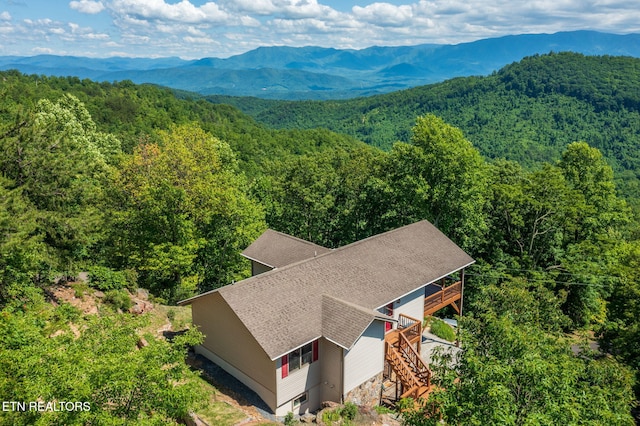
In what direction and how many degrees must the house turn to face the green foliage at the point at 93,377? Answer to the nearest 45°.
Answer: approximately 90° to its right

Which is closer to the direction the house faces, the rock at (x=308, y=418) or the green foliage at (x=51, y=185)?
the rock

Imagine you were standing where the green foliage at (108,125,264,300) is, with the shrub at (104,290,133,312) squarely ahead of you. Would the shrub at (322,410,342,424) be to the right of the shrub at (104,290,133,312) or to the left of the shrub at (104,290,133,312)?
left

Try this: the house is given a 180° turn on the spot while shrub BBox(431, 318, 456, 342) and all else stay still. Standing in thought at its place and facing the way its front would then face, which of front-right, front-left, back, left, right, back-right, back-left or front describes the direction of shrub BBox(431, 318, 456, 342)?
right

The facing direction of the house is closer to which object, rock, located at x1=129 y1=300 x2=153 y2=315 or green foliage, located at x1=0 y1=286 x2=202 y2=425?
the green foliage

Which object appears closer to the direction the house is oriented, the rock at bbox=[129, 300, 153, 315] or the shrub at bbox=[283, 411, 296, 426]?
the shrub

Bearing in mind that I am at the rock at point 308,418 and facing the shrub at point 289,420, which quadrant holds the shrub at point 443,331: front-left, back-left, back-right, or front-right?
back-right

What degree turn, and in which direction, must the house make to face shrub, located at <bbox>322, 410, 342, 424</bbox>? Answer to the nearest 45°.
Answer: approximately 45° to its right
